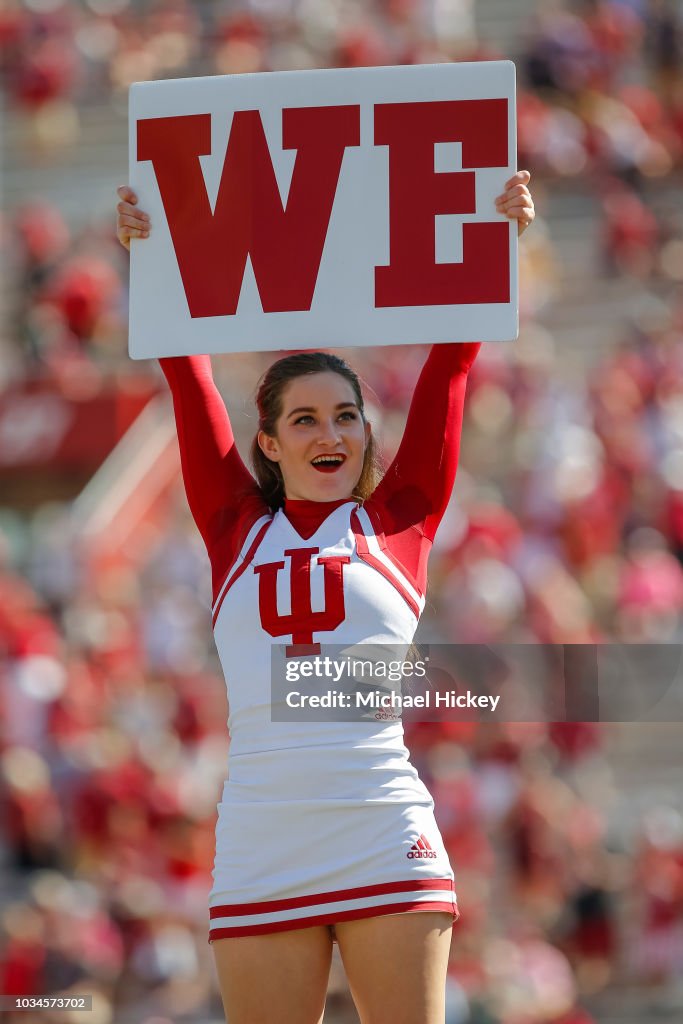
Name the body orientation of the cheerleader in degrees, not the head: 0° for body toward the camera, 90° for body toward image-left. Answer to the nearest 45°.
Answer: approximately 0°
